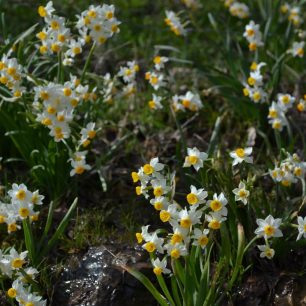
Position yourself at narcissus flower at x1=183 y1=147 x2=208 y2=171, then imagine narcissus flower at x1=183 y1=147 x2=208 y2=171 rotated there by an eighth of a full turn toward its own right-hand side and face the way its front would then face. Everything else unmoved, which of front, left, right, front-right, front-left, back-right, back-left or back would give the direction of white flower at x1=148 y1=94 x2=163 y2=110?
right

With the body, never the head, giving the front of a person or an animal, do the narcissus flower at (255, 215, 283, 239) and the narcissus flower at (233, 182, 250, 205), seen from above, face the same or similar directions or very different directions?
same or similar directions

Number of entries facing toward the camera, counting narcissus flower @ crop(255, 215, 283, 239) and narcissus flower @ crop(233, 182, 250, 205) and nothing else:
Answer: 2

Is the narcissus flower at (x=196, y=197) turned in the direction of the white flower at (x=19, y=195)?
no

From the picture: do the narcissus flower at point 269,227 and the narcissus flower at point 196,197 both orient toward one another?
no

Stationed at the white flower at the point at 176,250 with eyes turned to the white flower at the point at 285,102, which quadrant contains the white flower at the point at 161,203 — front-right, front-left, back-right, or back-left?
front-left

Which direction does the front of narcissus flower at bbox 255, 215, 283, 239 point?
toward the camera

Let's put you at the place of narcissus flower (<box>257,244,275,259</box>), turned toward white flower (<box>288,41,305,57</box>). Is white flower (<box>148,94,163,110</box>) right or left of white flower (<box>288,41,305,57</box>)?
left

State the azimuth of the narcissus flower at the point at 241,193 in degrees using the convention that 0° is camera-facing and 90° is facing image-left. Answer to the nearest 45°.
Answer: approximately 0°

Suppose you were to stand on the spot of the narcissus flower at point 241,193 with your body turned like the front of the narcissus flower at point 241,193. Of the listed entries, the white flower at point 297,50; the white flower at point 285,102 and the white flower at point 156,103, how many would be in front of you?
0

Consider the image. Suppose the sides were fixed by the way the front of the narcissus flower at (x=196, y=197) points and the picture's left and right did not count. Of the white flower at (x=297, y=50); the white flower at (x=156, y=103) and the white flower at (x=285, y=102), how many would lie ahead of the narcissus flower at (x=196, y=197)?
0

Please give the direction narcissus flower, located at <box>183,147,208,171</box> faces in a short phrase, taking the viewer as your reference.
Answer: facing the viewer and to the left of the viewer

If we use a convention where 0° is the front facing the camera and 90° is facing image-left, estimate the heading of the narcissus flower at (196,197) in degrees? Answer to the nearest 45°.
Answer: approximately 45°
